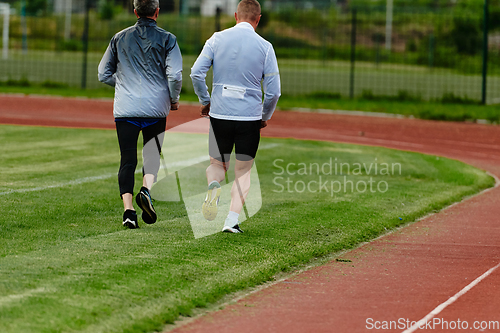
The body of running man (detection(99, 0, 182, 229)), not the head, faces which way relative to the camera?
away from the camera

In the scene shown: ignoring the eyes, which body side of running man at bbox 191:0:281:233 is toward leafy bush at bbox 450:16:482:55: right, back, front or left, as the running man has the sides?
front

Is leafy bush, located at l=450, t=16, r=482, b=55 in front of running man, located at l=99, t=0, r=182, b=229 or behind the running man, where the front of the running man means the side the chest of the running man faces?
in front

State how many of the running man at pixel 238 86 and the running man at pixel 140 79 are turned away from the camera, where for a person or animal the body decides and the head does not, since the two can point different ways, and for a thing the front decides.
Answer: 2

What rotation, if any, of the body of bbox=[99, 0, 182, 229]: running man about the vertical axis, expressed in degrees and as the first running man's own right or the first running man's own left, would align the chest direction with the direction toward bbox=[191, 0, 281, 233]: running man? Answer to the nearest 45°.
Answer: approximately 135° to the first running man's own right

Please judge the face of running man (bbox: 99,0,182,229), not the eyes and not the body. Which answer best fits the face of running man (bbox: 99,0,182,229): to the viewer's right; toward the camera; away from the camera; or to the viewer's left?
away from the camera

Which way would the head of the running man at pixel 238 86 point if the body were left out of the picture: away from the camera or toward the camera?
away from the camera

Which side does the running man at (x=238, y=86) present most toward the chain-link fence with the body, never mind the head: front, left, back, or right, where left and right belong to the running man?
front

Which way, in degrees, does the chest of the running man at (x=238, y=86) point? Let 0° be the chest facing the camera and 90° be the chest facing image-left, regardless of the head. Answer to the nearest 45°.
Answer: approximately 180°

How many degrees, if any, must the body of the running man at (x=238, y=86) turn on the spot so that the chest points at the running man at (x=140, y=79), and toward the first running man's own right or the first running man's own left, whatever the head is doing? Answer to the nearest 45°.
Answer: approximately 45° to the first running man's own left

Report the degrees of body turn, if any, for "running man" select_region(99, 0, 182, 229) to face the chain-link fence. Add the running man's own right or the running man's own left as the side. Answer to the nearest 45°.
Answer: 0° — they already face it
